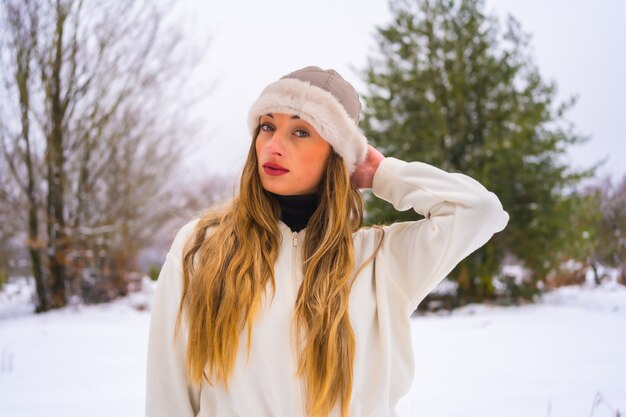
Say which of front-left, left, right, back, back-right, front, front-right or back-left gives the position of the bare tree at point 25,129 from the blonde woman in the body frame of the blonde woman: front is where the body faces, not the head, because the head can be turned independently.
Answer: back-right

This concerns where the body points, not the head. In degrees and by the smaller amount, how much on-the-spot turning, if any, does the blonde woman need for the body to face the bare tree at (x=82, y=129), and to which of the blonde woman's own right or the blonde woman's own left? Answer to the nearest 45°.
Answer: approximately 135° to the blonde woman's own right

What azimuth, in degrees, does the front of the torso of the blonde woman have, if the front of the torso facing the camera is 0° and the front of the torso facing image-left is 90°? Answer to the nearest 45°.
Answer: approximately 0°

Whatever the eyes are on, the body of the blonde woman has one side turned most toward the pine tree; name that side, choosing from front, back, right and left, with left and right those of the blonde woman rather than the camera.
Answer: back

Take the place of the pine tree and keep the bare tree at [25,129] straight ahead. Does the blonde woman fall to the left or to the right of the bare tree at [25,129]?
left
